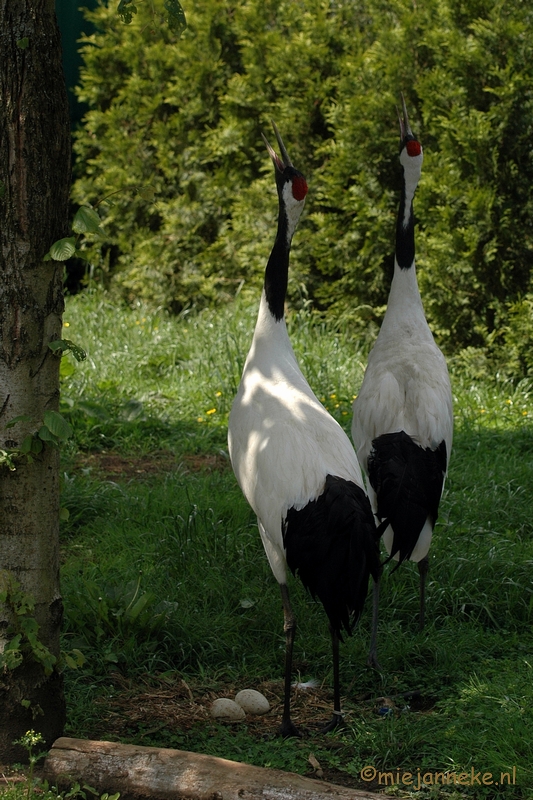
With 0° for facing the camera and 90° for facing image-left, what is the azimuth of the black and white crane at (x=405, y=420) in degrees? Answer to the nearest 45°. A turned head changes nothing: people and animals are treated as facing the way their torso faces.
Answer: approximately 180°

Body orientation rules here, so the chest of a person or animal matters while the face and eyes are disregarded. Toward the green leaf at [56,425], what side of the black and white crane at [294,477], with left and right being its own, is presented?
left

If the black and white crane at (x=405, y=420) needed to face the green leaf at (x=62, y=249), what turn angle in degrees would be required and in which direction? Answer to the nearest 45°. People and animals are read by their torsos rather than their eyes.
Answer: approximately 135° to its left

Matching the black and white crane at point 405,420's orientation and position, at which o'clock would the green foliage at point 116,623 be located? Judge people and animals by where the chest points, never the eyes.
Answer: The green foliage is roughly at 8 o'clock from the black and white crane.

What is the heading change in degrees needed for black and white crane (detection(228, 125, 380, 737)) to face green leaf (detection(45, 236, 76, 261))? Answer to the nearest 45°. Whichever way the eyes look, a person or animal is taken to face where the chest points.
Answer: approximately 90° to its left

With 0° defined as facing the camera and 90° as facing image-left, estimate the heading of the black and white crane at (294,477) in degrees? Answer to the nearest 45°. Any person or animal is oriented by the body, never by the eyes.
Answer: approximately 135°

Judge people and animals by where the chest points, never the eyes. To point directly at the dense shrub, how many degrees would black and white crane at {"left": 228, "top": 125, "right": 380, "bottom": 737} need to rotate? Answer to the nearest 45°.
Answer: approximately 45° to its right
